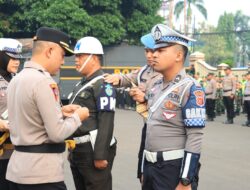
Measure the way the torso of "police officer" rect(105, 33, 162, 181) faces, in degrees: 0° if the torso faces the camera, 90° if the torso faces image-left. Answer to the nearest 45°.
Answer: approximately 45°

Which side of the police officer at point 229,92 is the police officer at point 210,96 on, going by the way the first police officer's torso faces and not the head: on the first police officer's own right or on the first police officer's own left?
on the first police officer's own right

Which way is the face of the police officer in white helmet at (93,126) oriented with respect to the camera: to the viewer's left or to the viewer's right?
to the viewer's left

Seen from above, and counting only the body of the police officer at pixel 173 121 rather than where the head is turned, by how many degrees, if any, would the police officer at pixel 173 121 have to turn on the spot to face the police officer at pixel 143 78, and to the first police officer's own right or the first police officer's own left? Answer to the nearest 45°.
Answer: approximately 135° to the first police officer's own right

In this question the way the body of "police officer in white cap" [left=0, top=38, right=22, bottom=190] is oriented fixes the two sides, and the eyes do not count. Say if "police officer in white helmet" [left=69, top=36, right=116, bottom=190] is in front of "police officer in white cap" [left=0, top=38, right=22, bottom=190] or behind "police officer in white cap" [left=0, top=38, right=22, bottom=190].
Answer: in front

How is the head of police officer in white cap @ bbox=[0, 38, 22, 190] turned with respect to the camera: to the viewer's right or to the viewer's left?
to the viewer's right
